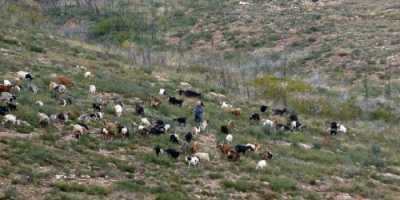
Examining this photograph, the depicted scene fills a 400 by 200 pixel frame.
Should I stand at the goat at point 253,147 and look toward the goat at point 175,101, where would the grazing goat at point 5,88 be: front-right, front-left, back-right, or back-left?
front-left

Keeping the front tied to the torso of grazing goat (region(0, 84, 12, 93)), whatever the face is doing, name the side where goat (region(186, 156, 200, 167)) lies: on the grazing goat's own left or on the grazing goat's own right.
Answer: on the grazing goat's own right

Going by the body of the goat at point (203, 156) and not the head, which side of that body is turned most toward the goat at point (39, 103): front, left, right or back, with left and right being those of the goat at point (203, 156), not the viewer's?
front

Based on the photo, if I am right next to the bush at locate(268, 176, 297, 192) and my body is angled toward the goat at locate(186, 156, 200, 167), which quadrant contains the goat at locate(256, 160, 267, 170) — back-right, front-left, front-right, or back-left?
front-right

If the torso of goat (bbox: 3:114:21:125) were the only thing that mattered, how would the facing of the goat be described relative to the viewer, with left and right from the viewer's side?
facing to the right of the viewer

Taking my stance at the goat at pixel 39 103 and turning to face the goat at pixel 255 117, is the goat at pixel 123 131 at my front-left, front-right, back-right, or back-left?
front-right

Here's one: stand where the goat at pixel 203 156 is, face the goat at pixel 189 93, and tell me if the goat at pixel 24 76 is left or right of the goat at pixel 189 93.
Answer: left
